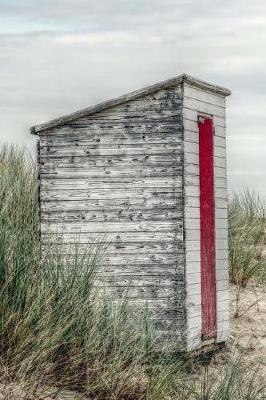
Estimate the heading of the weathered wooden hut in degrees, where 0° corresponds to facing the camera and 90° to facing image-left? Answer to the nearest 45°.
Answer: approximately 270°
